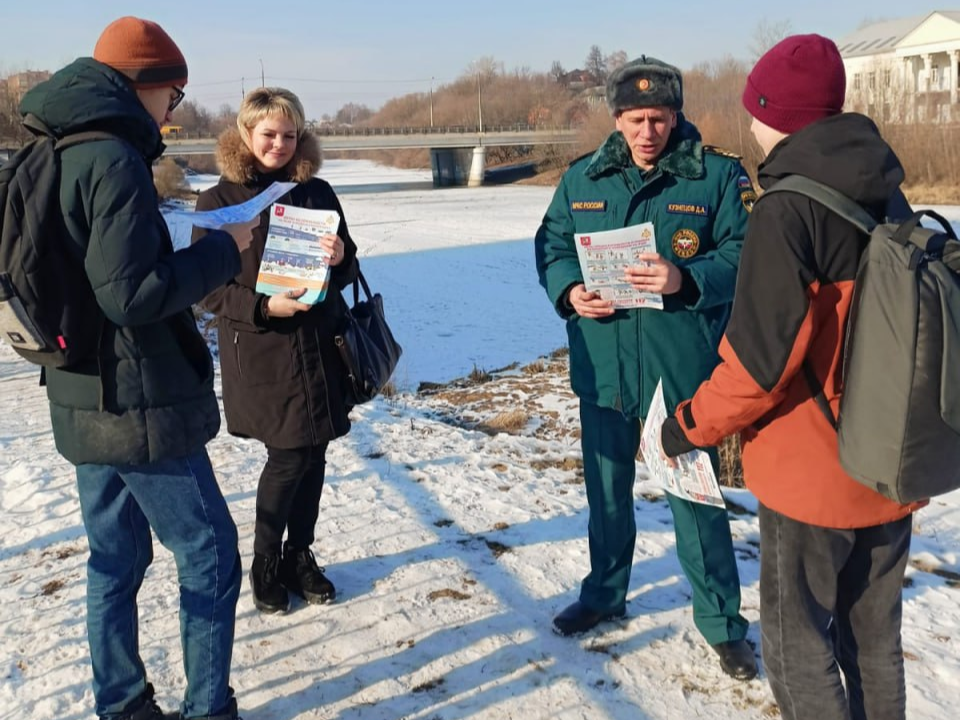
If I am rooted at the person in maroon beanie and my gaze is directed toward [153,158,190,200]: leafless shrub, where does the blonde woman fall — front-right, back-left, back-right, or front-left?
front-left

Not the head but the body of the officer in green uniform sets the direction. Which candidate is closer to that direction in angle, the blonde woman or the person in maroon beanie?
the person in maroon beanie

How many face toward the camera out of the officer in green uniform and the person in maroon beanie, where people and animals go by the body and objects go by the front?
1

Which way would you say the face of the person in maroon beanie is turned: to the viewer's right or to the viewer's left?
to the viewer's left

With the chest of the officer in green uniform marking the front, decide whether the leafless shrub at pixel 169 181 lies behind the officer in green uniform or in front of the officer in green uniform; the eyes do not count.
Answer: behind

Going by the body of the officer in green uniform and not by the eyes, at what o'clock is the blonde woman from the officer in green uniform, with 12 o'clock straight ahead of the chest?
The blonde woman is roughly at 3 o'clock from the officer in green uniform.

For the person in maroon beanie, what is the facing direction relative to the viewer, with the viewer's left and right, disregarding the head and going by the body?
facing away from the viewer and to the left of the viewer

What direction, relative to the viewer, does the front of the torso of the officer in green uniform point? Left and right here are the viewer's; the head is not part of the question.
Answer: facing the viewer
